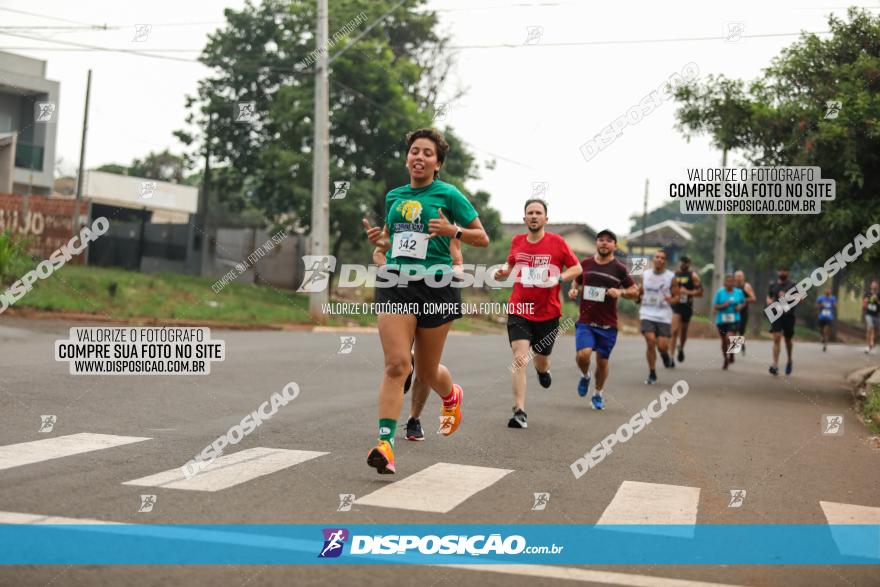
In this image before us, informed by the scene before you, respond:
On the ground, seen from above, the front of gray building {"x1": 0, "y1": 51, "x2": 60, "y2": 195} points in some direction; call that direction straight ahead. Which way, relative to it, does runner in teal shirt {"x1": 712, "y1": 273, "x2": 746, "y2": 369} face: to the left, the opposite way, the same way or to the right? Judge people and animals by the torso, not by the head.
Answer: to the right

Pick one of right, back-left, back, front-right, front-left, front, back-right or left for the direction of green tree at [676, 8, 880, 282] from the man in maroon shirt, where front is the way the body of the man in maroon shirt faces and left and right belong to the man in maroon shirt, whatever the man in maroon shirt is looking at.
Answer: back-left

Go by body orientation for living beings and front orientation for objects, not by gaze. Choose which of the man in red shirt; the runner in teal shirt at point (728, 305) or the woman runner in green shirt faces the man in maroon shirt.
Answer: the runner in teal shirt

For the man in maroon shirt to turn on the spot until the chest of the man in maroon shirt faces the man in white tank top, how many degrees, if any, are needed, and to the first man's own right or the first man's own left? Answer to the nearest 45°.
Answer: approximately 180°

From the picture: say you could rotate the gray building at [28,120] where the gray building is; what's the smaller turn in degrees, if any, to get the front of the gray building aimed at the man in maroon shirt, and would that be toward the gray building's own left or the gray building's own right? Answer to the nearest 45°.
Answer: approximately 45° to the gray building's own right

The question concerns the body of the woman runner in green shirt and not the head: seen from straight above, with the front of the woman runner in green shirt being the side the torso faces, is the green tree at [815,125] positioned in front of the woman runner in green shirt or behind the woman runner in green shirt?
behind

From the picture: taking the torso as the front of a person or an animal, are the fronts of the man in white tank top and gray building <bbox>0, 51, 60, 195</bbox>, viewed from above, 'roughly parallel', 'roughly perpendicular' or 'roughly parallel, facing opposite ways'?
roughly perpendicular

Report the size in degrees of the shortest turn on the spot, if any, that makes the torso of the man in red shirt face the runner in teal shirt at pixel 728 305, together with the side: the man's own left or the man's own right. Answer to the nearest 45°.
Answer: approximately 180°

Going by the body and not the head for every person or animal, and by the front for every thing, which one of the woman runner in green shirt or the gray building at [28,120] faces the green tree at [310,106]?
the gray building
